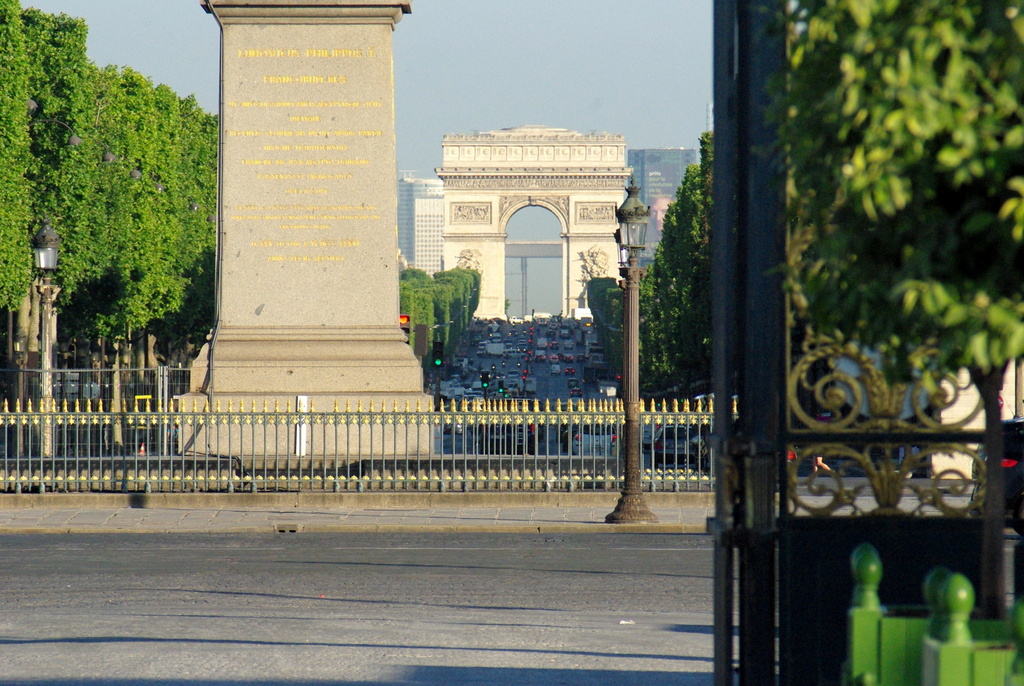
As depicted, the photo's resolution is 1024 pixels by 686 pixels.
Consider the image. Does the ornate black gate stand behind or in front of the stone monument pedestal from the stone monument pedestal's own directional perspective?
in front

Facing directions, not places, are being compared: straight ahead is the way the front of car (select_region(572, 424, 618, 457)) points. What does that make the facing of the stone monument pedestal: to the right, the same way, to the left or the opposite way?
the opposite way

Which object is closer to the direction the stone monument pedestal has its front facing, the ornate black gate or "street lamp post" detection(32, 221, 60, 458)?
the ornate black gate

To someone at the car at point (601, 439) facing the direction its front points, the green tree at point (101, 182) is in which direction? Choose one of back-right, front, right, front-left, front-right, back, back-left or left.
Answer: front-left

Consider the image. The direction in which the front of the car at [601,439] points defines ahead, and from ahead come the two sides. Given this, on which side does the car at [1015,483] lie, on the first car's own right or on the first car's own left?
on the first car's own right

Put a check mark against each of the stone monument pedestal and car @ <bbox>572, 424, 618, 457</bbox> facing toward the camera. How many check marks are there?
1

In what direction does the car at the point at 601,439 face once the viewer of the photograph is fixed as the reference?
facing away from the viewer

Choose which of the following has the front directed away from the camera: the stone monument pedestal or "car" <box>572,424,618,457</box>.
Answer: the car

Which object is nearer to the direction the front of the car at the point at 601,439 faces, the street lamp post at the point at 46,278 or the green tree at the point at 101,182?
the green tree

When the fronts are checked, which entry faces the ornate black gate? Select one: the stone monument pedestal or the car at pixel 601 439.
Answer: the stone monument pedestal

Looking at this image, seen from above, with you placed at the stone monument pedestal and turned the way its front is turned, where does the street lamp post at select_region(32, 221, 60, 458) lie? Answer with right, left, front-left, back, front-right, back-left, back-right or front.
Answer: back-right
